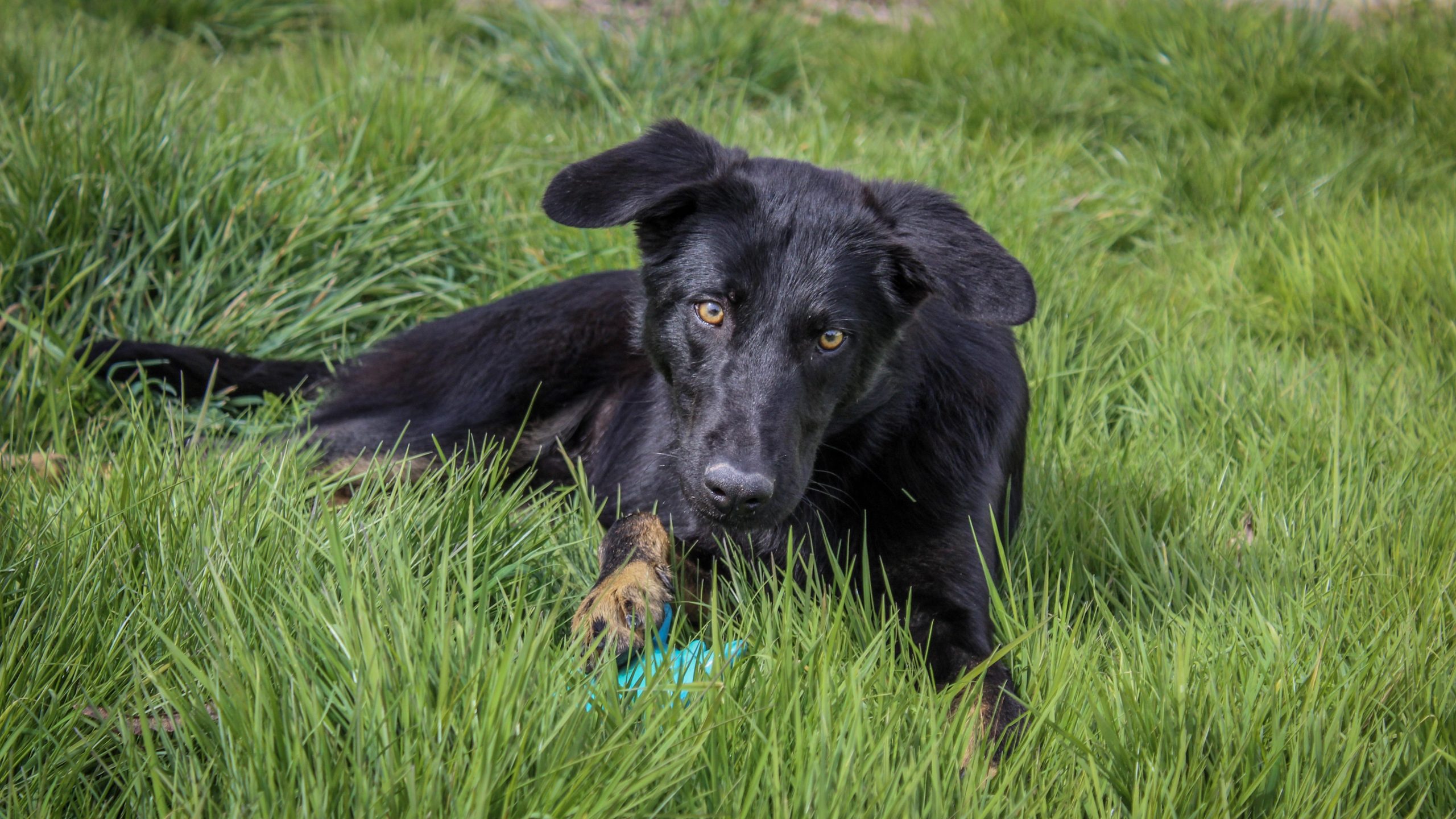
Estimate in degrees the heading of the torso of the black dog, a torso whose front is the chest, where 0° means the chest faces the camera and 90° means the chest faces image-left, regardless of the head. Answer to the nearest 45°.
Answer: approximately 315°
